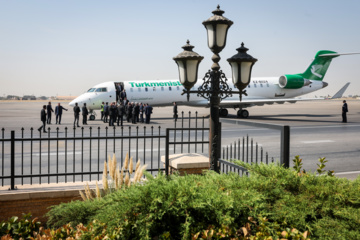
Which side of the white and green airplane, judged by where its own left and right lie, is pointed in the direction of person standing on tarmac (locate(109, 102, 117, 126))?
front

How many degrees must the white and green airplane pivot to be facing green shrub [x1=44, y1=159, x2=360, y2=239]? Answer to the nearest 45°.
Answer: approximately 45° to its left

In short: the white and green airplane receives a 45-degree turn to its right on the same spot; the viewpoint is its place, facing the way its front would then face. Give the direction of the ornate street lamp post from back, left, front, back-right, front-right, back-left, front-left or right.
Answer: left

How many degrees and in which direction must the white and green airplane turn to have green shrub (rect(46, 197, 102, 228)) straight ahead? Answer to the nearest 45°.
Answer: approximately 45° to its left

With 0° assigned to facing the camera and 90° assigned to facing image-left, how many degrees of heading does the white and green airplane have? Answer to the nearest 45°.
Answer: approximately 45°

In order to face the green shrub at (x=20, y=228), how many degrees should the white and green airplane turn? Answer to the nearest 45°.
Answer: approximately 45° to its left
